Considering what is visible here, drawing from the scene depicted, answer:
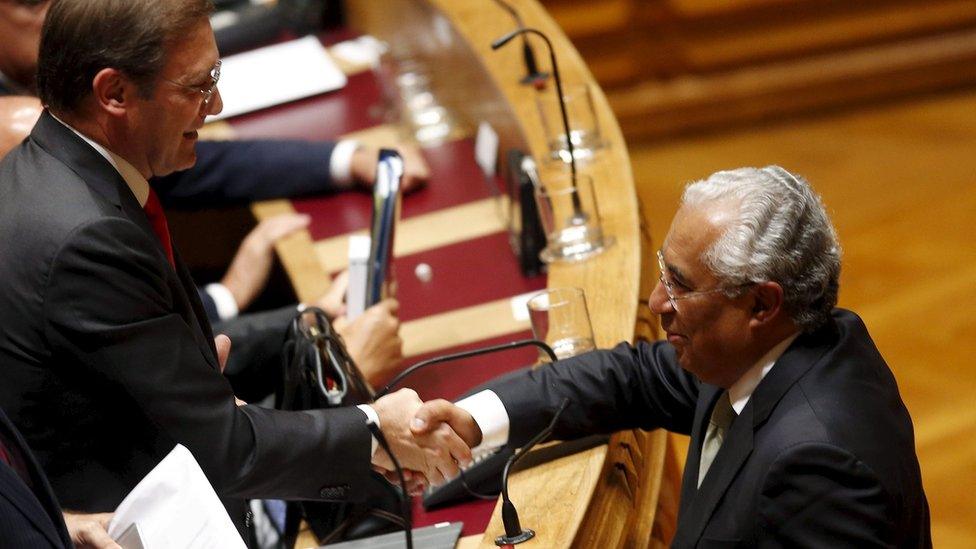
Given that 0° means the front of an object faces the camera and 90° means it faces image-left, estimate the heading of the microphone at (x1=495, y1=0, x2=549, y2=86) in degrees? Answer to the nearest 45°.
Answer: approximately 90°

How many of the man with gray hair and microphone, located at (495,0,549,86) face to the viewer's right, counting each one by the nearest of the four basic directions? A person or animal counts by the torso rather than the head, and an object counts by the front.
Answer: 0

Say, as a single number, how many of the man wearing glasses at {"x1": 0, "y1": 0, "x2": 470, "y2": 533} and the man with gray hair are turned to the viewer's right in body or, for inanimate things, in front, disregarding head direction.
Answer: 1

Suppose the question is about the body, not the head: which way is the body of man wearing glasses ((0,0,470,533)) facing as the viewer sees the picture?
to the viewer's right

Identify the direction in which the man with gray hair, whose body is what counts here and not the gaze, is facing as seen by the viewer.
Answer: to the viewer's left

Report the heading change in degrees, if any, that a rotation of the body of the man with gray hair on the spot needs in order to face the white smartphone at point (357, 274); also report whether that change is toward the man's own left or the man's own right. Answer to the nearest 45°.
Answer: approximately 45° to the man's own right

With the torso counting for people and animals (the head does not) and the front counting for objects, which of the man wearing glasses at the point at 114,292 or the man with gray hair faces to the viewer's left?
the man with gray hair

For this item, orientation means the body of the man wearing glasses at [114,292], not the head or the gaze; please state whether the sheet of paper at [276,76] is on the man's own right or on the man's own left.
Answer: on the man's own left

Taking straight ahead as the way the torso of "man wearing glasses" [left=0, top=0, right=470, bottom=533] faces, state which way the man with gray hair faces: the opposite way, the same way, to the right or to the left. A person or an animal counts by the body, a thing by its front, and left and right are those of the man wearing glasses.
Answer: the opposite way

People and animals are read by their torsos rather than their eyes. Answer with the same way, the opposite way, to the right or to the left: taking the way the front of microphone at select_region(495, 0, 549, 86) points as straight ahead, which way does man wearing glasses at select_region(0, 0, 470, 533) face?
the opposite way

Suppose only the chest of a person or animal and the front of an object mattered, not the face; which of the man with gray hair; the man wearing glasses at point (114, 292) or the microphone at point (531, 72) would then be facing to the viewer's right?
the man wearing glasses

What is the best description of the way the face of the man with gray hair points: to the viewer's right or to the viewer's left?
to the viewer's left

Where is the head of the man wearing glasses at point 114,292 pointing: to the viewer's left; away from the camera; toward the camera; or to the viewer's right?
to the viewer's right

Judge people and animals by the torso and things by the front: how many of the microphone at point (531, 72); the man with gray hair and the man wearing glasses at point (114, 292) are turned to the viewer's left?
2

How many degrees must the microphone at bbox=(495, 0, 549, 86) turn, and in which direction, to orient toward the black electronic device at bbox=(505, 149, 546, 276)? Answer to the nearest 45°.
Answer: approximately 90° to its left
